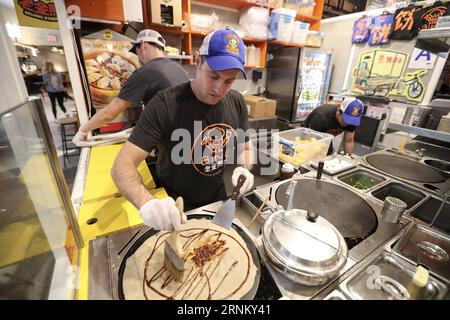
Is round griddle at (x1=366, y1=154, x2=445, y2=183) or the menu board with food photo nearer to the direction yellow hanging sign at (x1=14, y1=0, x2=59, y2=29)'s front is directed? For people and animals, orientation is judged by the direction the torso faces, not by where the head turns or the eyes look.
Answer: the round griddle

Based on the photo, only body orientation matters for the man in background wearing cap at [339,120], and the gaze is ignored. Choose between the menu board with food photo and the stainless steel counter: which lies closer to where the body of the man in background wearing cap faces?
the stainless steel counter

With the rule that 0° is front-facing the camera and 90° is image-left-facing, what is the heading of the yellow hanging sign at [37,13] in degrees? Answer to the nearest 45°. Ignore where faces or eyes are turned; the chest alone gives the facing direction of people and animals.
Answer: approximately 0°

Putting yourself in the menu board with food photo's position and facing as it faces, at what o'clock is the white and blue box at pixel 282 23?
The white and blue box is roughly at 9 o'clock from the menu board with food photo.

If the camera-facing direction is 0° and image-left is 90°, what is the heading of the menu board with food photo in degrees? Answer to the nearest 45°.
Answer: approximately 0°

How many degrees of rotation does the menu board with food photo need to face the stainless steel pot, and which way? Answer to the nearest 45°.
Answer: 0° — it already faces it

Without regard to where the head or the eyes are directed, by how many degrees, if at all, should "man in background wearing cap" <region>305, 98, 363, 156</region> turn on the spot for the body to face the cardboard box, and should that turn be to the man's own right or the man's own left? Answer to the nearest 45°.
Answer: approximately 135° to the man's own right

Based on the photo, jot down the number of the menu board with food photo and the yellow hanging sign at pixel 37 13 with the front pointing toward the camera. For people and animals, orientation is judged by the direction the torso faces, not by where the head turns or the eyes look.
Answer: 2

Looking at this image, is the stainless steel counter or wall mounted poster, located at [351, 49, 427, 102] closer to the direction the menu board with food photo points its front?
the stainless steel counter

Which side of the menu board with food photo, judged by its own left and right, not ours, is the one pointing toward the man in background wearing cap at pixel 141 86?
front
